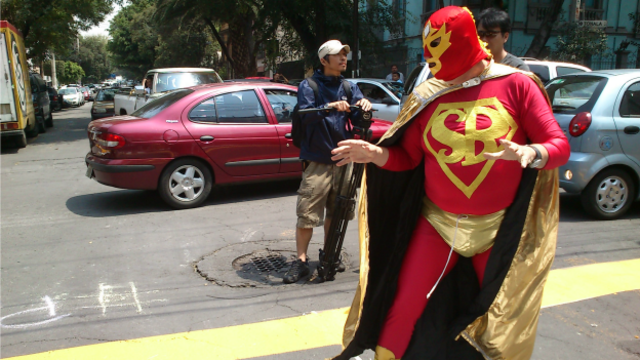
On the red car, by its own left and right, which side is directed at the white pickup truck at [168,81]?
left

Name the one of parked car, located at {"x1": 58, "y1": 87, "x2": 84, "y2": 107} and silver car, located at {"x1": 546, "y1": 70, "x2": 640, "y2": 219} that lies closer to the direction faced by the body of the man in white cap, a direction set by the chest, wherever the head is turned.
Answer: the silver car

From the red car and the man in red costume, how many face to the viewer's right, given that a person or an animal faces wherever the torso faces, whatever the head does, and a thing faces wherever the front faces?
1

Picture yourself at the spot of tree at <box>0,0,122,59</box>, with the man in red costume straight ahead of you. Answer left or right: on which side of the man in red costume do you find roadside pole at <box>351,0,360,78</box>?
left

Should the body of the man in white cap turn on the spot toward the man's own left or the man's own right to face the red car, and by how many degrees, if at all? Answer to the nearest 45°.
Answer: approximately 180°

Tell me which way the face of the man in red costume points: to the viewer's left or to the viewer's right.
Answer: to the viewer's left

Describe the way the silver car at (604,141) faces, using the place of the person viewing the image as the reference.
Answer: facing away from the viewer and to the right of the viewer

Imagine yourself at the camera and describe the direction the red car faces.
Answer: facing to the right of the viewer

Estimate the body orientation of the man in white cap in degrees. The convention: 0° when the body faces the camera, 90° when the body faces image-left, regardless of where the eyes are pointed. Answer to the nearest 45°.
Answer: approximately 315°

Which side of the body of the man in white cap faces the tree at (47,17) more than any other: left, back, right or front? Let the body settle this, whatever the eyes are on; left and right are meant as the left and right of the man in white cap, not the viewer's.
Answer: back
